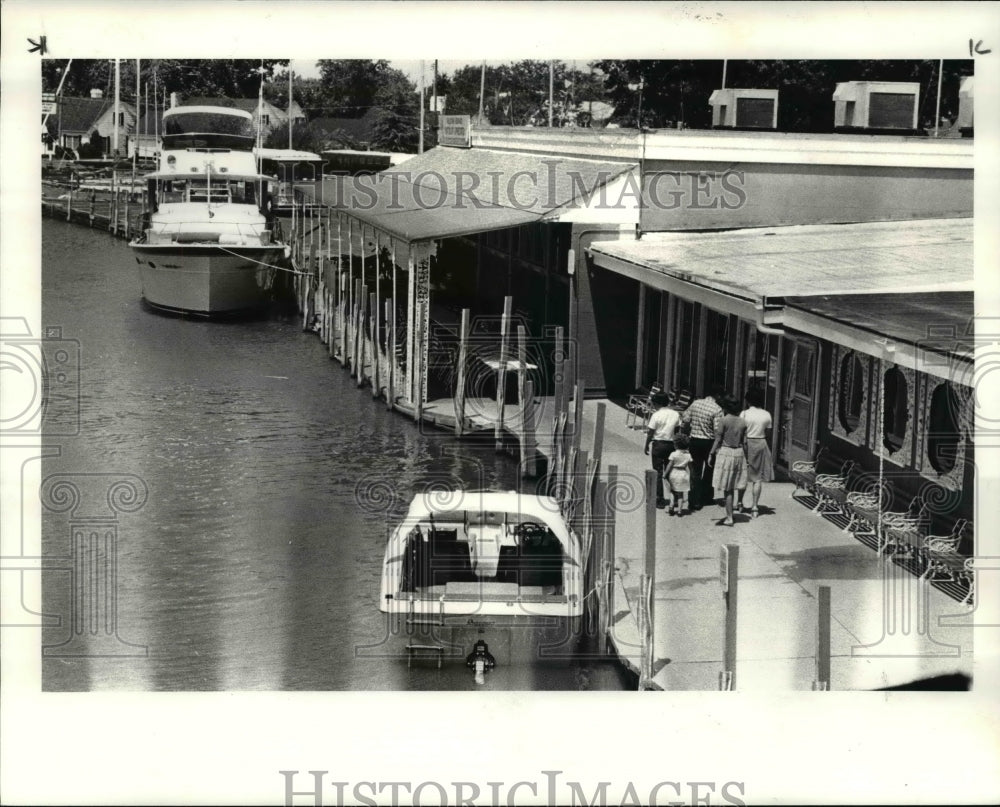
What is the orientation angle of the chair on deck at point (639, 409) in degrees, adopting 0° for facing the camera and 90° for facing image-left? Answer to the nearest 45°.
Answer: approximately 45°

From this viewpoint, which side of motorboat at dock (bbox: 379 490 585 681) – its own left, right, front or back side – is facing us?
back

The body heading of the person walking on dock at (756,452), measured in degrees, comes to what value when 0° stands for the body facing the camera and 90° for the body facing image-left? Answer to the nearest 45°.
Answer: approximately 180°

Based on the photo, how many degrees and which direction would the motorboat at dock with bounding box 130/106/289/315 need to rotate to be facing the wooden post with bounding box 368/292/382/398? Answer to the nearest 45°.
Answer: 0° — it already faces it

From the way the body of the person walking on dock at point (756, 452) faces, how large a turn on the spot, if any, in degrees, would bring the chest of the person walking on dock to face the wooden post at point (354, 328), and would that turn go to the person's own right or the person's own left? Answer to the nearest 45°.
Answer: approximately 45° to the person's own left

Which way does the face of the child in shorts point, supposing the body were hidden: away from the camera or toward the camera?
away from the camera

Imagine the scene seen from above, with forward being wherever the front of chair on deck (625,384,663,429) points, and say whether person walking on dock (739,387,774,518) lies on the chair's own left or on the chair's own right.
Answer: on the chair's own left

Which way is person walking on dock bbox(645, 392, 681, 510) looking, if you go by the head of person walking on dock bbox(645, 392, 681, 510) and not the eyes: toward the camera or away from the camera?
away from the camera
